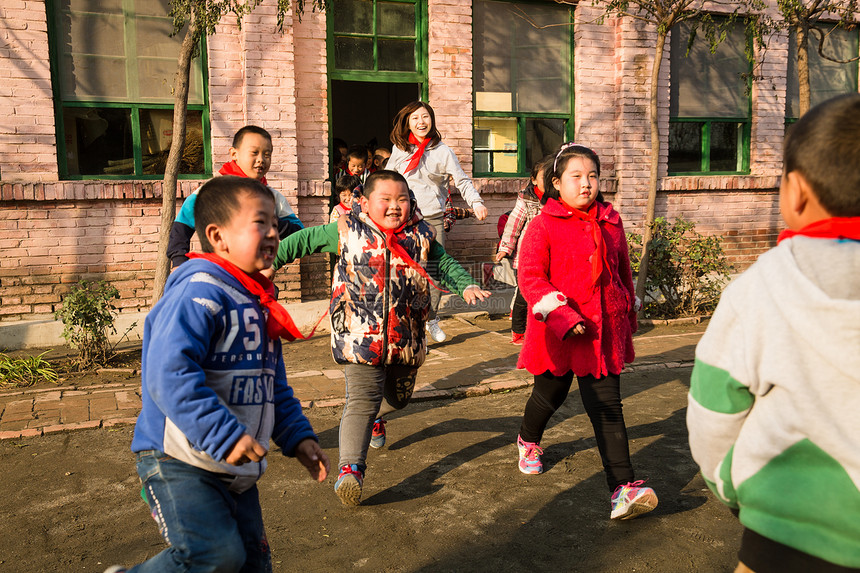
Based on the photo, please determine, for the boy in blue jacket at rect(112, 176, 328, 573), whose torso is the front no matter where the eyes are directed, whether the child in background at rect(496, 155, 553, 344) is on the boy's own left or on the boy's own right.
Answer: on the boy's own left

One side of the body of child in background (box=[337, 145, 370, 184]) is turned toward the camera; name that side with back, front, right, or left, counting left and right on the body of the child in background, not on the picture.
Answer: front

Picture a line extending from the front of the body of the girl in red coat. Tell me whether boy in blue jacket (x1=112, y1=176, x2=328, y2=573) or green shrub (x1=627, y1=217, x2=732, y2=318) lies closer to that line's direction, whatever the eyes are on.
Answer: the boy in blue jacket

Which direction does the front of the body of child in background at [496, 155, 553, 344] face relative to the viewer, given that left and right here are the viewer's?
facing the viewer and to the right of the viewer

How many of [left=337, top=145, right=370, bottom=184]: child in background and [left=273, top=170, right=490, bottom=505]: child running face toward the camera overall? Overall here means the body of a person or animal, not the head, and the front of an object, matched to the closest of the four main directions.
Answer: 2

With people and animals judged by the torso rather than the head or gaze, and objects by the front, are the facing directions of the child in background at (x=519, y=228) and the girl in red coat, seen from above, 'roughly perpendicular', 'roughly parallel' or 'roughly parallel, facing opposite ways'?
roughly parallel

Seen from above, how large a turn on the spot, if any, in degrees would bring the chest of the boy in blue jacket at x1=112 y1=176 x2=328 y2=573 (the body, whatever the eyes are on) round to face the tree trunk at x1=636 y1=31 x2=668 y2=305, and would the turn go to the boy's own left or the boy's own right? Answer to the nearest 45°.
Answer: approximately 90° to the boy's own left

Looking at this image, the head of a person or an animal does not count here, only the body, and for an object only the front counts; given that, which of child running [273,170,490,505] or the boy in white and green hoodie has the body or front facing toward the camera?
the child running

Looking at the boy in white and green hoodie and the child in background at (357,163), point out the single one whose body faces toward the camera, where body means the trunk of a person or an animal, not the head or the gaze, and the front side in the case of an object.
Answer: the child in background

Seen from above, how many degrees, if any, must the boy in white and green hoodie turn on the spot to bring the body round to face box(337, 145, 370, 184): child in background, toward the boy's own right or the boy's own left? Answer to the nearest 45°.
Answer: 0° — they already face them

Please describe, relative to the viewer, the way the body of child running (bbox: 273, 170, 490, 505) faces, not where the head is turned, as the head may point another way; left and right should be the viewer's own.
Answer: facing the viewer

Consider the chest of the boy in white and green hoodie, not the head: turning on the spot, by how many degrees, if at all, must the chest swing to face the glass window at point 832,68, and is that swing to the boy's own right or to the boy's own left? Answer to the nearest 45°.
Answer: approximately 45° to the boy's own right

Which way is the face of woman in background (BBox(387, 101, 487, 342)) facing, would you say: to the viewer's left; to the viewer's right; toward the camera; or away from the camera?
toward the camera

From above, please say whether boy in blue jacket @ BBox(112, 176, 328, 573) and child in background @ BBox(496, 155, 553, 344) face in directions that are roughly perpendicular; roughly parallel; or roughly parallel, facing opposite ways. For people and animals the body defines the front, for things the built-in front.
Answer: roughly parallel

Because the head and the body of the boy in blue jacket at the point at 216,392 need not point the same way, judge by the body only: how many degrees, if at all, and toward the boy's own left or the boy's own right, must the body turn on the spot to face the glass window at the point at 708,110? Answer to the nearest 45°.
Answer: approximately 90° to the boy's own left

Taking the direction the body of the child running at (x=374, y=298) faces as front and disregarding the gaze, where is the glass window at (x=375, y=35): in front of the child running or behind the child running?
behind

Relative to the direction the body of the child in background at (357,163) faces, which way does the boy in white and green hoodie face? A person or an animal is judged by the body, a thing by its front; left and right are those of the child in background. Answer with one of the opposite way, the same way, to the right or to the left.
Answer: the opposite way

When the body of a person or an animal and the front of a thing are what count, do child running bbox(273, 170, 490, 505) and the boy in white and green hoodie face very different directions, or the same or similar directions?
very different directions
